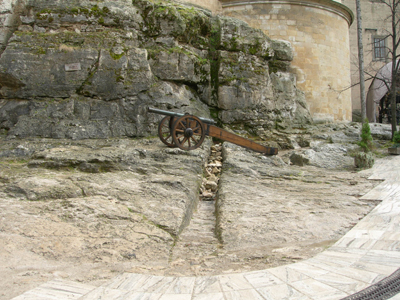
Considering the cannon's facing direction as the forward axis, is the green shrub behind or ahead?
behind

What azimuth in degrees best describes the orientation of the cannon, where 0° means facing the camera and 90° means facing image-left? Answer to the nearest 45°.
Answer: approximately 45°
